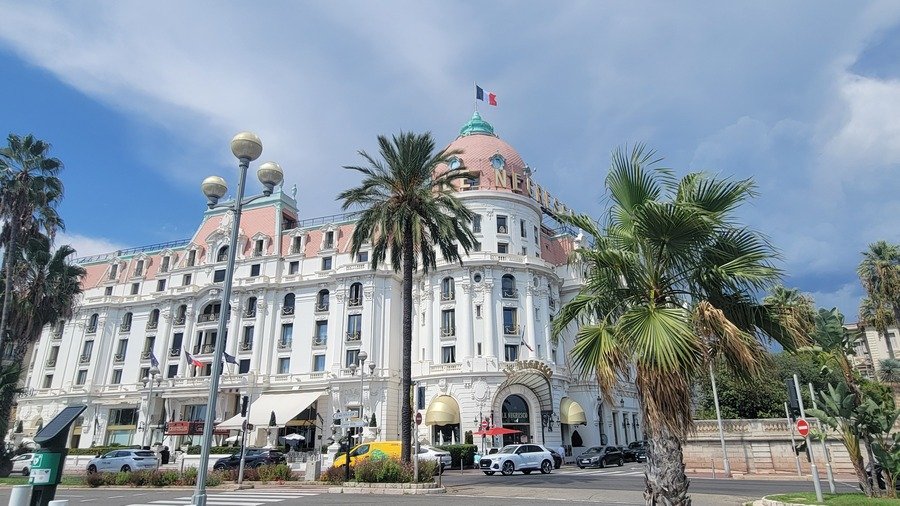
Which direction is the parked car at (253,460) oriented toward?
to the viewer's left

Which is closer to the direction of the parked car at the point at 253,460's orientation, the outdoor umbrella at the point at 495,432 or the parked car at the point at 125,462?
the parked car

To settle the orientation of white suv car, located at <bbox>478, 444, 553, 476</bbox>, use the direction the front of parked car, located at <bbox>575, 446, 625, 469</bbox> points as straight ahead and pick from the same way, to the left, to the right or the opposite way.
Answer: the same way

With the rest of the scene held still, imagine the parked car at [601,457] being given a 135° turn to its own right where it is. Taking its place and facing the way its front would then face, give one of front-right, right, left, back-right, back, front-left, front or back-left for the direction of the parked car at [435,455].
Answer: back-left

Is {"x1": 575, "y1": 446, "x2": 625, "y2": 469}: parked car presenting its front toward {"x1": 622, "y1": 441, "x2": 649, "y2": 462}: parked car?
no

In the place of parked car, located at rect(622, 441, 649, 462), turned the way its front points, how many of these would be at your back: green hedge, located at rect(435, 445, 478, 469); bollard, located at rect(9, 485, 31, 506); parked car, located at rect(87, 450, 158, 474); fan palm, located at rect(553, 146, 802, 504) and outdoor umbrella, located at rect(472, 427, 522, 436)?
0

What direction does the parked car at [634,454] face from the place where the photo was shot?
facing the viewer and to the left of the viewer

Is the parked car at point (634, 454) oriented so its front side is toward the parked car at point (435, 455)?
yes

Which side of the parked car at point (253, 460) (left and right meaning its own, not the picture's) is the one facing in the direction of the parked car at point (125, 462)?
front

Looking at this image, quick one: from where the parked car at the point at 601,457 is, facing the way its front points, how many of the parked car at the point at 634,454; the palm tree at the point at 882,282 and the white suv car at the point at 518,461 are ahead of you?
1

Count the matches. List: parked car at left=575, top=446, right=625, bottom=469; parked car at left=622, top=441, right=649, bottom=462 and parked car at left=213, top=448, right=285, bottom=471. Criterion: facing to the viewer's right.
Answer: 0

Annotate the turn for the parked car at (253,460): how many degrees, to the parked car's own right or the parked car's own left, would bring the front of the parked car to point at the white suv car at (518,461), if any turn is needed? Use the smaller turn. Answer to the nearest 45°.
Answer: approximately 135° to the parked car's own left

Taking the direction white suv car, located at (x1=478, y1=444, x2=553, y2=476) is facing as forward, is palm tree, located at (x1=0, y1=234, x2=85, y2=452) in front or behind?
in front

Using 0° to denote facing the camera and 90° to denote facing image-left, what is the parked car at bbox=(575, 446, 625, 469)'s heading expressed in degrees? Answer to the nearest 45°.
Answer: approximately 45°

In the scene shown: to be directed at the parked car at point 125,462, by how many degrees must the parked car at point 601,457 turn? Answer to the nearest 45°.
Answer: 0° — it already faces it

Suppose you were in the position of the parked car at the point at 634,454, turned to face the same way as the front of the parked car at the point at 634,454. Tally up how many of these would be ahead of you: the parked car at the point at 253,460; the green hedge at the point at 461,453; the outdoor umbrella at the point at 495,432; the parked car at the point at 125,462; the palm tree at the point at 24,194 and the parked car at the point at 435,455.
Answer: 6

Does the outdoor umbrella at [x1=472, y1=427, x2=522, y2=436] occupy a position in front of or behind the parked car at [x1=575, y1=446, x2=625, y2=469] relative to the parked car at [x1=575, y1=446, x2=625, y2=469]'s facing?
in front

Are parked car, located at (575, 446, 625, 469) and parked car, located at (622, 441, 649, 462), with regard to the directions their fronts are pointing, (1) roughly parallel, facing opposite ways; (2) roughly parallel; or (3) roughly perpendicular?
roughly parallel

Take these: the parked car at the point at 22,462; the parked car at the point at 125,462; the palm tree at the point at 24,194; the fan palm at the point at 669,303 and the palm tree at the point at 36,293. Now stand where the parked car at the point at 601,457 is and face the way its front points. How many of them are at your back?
0

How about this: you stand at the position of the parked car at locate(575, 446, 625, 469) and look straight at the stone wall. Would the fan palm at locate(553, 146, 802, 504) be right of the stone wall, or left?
right

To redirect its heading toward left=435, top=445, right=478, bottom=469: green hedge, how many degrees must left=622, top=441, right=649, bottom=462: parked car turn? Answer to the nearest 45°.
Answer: approximately 90° to its right
